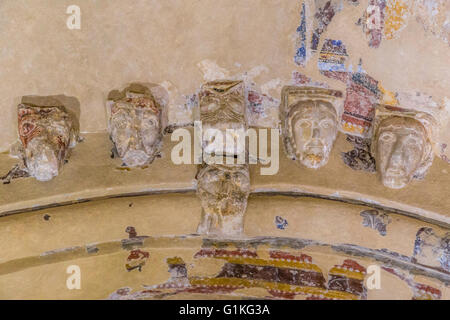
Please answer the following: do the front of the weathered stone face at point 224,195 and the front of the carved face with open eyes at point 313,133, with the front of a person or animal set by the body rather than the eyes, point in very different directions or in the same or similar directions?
same or similar directions

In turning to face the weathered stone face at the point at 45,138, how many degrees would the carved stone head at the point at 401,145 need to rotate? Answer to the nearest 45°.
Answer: approximately 90° to its right

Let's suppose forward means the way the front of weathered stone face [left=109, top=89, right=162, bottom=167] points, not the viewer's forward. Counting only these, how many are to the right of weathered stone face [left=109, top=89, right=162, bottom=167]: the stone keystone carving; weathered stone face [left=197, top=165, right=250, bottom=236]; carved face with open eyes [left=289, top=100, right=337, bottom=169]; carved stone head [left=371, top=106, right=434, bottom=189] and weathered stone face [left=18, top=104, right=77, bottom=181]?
1

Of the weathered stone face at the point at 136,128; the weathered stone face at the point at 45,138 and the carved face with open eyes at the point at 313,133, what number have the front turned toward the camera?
3

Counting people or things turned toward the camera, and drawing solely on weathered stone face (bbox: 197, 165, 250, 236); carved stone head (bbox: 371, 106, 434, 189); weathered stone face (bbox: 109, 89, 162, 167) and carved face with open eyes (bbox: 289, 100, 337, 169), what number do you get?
4

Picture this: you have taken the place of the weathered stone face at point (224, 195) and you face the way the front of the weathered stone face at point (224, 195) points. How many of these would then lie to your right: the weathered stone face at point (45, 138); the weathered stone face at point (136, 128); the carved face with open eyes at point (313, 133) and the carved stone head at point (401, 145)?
2

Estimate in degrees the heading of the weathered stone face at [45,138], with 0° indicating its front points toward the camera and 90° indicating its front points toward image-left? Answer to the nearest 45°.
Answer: approximately 0°

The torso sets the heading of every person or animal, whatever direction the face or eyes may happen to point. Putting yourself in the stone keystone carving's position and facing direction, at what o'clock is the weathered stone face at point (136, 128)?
The weathered stone face is roughly at 3 o'clock from the stone keystone carving.

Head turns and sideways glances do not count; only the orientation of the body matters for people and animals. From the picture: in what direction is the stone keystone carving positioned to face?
toward the camera

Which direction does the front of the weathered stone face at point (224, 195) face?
toward the camera

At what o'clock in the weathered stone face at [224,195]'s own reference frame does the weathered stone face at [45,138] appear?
the weathered stone face at [45,138] is roughly at 3 o'clock from the weathered stone face at [224,195].

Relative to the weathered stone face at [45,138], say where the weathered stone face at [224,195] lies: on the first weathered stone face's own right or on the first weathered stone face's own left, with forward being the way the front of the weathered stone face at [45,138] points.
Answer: on the first weathered stone face's own left

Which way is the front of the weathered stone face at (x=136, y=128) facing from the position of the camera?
facing the viewer
